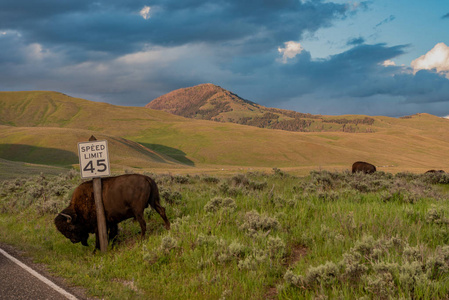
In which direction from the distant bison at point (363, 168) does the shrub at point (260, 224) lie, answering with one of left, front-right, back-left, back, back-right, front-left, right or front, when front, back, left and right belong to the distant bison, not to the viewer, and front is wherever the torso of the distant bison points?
left

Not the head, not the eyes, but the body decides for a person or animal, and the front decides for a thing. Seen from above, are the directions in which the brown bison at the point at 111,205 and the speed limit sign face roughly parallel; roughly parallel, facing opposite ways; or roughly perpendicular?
roughly perpendicular

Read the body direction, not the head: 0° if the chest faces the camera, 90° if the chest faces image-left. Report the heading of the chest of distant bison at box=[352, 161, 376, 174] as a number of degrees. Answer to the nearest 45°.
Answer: approximately 90°

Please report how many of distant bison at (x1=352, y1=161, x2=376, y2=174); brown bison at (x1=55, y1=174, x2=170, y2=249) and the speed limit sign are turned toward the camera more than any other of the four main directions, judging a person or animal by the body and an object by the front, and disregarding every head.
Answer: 1

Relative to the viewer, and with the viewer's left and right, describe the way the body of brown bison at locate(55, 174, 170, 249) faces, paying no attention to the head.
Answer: facing to the left of the viewer

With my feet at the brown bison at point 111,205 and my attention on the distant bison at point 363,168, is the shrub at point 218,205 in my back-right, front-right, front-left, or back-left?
front-right

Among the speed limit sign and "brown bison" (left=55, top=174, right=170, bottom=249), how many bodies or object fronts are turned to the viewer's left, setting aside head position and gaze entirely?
1

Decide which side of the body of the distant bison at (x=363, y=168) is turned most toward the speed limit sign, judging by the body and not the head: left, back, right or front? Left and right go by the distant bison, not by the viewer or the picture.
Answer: left

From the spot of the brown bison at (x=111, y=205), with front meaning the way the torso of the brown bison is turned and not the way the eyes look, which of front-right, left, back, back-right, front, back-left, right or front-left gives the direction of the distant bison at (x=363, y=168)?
back-right

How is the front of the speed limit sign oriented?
toward the camera

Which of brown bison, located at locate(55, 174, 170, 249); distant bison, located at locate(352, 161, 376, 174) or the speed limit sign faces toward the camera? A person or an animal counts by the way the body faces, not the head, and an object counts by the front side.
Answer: the speed limit sign

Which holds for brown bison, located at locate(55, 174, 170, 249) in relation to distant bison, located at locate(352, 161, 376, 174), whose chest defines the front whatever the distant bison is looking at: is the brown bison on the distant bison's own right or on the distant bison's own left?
on the distant bison's own left
